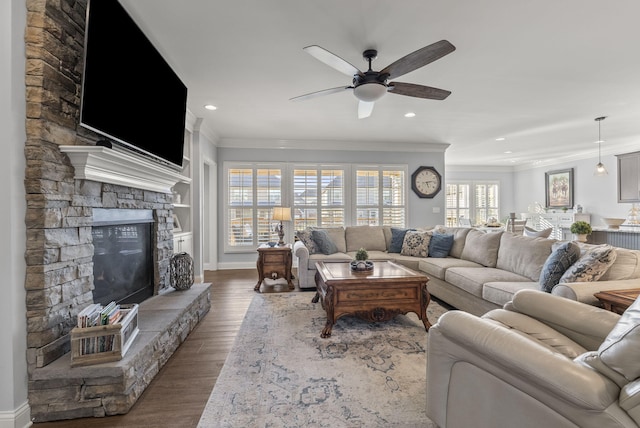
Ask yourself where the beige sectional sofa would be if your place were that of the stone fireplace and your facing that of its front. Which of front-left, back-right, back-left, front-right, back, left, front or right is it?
front-left

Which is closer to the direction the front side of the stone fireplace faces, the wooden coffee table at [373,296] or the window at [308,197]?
the wooden coffee table

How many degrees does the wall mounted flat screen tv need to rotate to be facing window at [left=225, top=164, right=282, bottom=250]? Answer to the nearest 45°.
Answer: approximately 90° to its left

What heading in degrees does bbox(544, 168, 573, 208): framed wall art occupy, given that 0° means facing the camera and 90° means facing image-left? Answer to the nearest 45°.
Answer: approximately 45°

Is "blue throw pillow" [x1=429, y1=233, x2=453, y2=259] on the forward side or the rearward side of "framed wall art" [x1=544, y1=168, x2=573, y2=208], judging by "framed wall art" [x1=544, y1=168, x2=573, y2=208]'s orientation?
on the forward side

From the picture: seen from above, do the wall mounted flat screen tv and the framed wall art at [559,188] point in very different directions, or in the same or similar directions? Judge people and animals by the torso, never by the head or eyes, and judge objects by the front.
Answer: very different directions

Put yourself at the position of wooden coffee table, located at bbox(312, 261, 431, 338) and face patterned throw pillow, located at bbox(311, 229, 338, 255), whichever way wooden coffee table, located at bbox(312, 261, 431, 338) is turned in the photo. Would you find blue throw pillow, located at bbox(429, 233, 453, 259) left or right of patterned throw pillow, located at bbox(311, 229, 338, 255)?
right

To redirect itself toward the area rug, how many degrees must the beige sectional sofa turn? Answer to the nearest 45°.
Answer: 0° — it already faces it

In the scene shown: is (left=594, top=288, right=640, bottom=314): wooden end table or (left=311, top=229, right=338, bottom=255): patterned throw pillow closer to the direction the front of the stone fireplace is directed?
the wooden end table

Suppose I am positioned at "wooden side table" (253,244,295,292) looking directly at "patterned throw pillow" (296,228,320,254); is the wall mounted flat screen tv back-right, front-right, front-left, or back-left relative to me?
back-right

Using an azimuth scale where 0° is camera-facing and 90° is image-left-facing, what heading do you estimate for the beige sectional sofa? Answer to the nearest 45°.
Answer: approximately 45°

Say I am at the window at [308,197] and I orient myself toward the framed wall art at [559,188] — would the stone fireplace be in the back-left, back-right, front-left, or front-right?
back-right

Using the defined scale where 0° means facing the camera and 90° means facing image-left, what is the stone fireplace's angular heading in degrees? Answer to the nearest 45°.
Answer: approximately 315°

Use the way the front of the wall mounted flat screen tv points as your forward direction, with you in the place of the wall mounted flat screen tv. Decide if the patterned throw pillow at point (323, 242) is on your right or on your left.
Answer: on your left

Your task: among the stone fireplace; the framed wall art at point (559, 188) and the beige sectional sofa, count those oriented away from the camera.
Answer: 0
